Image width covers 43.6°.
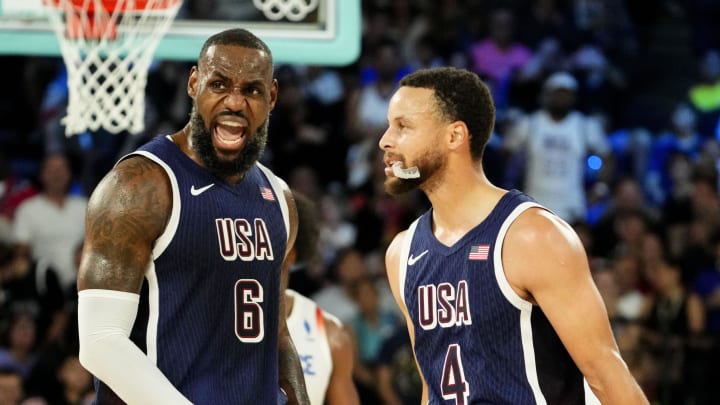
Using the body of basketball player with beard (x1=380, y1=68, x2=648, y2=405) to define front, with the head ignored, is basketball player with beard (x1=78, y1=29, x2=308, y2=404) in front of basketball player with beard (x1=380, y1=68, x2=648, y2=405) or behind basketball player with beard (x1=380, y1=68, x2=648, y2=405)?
in front

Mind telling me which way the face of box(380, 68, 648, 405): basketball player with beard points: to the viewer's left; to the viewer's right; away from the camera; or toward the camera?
to the viewer's left

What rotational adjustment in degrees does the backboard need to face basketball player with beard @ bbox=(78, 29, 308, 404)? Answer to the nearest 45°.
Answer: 0° — it already faces them

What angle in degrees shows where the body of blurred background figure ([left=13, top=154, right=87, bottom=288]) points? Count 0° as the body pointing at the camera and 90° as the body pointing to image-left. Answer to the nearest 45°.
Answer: approximately 0°

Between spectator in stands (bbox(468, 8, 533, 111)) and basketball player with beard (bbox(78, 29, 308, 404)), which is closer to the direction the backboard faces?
the basketball player with beard

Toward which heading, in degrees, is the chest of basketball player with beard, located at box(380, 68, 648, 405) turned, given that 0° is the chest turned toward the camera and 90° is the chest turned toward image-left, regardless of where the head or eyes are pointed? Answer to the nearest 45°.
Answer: approximately 45°

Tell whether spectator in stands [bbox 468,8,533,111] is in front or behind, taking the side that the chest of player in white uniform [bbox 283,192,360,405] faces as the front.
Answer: behind

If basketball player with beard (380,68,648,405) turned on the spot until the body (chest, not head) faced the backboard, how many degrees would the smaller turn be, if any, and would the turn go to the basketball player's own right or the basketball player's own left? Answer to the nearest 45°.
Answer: approximately 90° to the basketball player's own right

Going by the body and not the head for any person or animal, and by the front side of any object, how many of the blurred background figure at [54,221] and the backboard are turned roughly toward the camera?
2

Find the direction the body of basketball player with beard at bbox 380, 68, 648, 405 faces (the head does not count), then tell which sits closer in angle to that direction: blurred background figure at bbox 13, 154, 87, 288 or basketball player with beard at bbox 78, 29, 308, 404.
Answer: the basketball player with beard

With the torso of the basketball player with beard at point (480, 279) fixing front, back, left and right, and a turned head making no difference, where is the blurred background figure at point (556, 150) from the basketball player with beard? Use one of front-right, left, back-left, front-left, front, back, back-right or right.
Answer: back-right

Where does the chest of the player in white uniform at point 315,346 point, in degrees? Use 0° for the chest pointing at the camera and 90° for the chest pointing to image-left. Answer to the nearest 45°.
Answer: approximately 45°

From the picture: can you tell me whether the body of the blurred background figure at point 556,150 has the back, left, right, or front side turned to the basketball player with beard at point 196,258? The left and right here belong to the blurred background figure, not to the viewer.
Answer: front

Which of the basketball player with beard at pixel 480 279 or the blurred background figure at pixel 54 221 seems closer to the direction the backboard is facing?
the basketball player with beard

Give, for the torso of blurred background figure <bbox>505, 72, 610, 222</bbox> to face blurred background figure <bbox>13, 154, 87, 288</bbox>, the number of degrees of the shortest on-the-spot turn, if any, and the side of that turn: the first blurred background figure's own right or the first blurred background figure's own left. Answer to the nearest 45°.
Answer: approximately 45° to the first blurred background figure's own right

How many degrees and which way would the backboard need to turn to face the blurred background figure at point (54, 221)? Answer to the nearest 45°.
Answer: approximately 135° to its right
